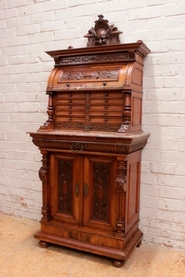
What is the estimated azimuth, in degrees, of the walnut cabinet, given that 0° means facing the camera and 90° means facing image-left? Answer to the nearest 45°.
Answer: approximately 45°
